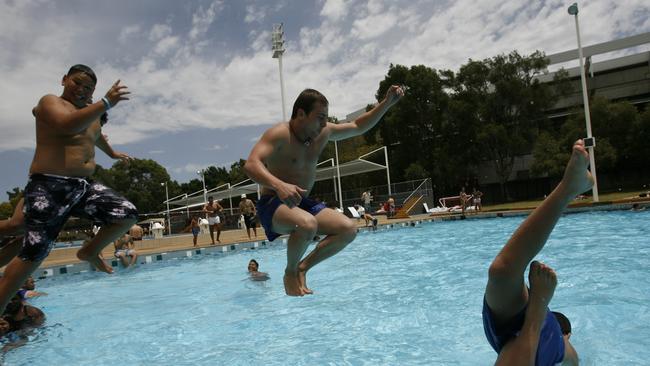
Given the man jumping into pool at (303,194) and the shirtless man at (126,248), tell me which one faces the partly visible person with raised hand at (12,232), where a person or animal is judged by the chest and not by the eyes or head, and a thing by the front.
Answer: the shirtless man at (126,248)

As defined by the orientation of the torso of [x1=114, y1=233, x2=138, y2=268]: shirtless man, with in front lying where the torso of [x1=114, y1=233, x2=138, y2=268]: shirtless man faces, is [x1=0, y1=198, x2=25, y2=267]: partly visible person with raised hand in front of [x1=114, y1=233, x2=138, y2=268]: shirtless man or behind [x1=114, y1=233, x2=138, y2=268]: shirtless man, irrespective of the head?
in front

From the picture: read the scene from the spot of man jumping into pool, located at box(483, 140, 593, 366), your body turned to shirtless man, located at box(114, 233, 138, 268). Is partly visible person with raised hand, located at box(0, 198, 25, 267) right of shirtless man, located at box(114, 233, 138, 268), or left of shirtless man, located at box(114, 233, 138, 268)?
left

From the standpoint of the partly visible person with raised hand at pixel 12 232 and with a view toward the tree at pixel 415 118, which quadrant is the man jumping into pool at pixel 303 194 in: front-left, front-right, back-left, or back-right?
front-right

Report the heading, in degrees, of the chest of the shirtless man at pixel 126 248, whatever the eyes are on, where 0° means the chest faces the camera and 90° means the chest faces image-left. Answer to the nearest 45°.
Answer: approximately 0°
